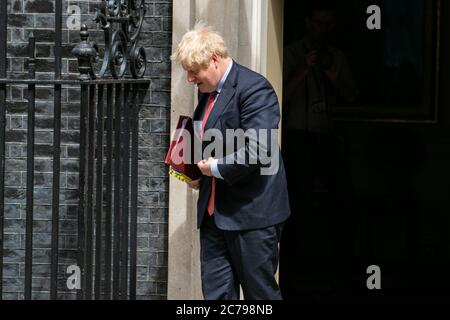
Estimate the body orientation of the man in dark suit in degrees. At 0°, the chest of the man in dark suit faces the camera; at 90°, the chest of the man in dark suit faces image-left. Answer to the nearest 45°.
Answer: approximately 45°

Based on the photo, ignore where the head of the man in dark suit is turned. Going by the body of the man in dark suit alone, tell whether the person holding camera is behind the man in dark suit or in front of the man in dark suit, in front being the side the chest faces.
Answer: behind

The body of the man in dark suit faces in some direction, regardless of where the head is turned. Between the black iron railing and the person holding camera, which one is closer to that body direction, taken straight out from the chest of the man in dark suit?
the black iron railing

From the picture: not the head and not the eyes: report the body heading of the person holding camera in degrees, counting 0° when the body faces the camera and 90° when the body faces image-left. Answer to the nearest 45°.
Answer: approximately 0°

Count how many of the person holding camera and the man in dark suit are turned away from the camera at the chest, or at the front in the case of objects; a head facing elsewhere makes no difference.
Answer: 0

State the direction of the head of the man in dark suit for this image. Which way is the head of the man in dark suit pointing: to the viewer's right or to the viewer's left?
to the viewer's left
